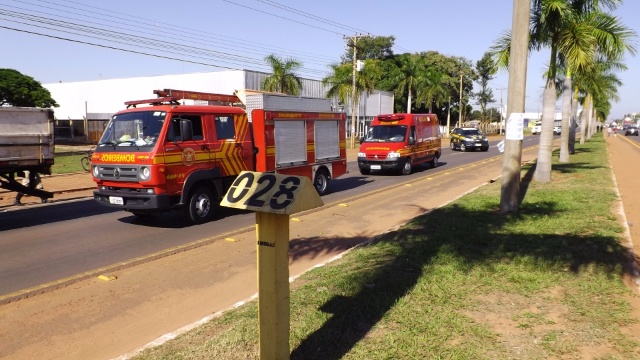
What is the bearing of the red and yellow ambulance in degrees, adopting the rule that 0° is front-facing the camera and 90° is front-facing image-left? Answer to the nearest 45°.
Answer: approximately 45°

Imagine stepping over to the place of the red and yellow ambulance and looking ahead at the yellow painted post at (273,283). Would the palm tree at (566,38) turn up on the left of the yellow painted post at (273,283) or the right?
left

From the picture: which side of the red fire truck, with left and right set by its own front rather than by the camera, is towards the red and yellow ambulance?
back

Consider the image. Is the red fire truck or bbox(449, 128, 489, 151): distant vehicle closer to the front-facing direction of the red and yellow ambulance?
the red fire truck

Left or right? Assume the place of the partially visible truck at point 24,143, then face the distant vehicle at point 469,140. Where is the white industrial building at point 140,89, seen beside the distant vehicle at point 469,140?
left

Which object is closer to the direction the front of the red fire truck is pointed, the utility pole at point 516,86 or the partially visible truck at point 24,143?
the partially visible truck

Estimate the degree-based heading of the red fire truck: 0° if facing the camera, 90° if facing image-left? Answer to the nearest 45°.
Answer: approximately 45°

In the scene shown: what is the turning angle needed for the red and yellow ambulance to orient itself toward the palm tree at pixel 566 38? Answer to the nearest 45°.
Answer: approximately 90° to its left

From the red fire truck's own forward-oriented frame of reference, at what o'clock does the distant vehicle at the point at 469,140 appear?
The distant vehicle is roughly at 6 o'clock from the red fire truck.

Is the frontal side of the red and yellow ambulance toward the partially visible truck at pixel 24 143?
yes
